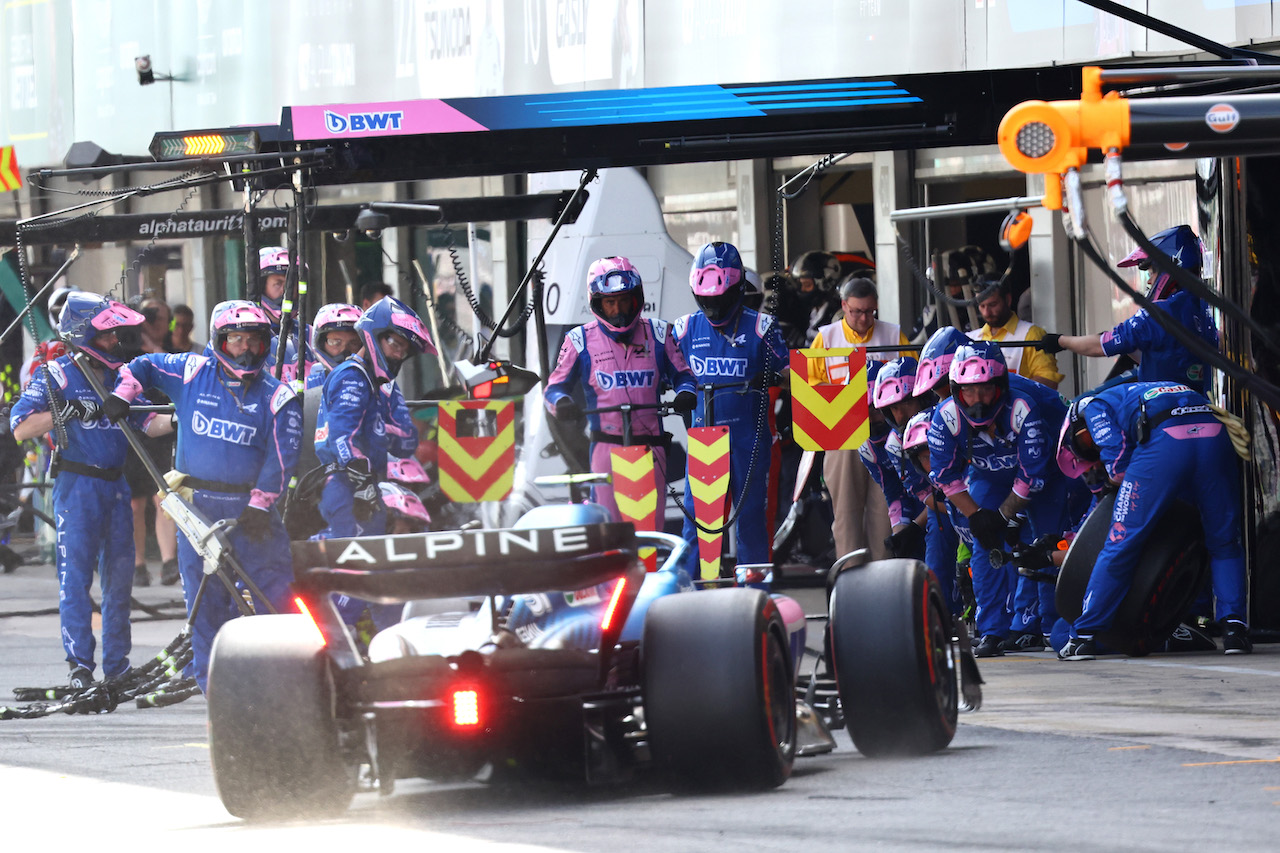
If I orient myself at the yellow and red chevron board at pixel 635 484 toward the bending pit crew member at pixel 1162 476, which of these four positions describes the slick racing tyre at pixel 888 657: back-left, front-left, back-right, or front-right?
front-right

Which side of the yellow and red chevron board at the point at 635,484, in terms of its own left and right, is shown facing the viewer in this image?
front

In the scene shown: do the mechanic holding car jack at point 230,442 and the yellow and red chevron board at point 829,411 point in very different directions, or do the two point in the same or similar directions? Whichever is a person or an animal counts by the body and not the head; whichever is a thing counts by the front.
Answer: same or similar directions

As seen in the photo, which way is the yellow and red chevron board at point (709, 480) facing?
toward the camera

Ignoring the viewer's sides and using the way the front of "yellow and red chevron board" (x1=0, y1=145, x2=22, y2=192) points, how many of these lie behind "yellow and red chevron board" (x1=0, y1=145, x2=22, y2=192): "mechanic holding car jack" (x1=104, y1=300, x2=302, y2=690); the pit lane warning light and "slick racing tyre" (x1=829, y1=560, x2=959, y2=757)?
0

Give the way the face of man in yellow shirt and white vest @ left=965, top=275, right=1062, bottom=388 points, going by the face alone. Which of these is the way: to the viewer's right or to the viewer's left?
to the viewer's left

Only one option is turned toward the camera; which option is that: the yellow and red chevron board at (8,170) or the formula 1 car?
the yellow and red chevron board

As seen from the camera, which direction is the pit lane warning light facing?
toward the camera

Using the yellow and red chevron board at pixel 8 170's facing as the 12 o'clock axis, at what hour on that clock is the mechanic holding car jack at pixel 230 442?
The mechanic holding car jack is roughly at 11 o'clock from the yellow and red chevron board.

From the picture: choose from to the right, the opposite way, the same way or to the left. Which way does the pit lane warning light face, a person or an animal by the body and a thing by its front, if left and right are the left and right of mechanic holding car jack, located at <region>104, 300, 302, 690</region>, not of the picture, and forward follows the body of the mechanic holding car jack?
the same way

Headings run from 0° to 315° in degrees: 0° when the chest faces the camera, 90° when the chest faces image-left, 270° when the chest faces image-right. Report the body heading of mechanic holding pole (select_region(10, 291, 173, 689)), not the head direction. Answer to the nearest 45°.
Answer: approximately 315°

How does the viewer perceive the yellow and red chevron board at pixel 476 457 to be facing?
facing the viewer
